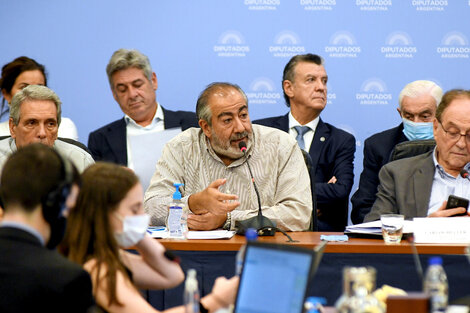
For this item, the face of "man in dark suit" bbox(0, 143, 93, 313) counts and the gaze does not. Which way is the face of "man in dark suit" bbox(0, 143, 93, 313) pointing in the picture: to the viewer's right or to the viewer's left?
to the viewer's right

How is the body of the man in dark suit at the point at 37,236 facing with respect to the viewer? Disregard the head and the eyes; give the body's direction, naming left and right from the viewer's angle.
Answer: facing away from the viewer and to the right of the viewer

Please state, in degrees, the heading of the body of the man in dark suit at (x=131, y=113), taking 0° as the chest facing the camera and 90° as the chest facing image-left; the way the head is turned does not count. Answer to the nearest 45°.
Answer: approximately 0°

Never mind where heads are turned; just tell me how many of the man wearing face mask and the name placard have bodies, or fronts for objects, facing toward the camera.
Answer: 2

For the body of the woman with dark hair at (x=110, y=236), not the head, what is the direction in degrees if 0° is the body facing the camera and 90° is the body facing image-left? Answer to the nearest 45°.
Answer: approximately 270°

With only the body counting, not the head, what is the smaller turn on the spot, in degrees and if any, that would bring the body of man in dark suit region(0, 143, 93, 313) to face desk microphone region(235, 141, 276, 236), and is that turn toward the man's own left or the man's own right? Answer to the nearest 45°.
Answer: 0° — they already face it
